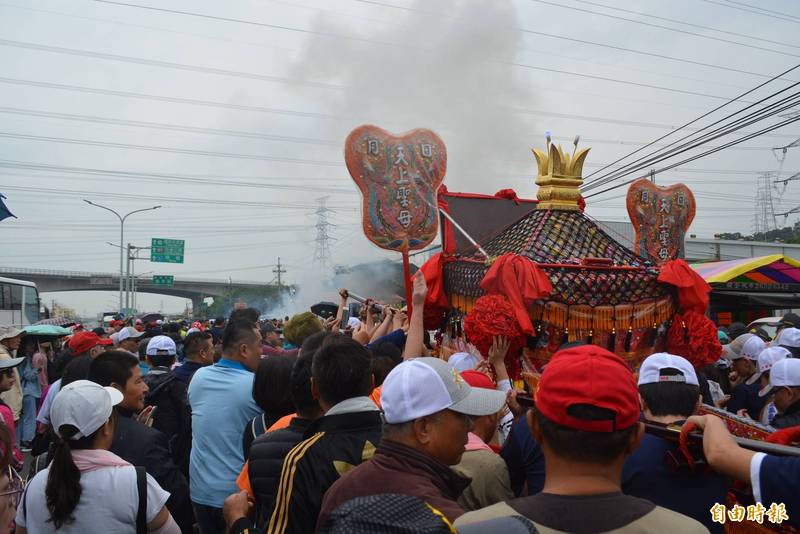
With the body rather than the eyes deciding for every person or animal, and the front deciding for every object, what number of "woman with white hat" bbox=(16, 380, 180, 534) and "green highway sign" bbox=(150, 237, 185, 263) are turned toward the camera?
1

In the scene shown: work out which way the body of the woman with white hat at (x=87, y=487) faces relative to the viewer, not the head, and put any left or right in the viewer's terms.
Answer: facing away from the viewer and to the right of the viewer

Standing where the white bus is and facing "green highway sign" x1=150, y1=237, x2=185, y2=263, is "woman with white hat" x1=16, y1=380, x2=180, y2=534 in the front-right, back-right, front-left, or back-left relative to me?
back-right

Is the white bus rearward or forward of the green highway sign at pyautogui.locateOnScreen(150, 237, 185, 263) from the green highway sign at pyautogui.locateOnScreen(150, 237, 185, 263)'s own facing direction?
forward

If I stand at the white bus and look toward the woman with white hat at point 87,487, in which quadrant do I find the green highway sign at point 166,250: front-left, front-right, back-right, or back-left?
back-left

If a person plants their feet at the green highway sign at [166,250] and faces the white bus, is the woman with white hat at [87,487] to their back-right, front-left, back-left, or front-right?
front-left

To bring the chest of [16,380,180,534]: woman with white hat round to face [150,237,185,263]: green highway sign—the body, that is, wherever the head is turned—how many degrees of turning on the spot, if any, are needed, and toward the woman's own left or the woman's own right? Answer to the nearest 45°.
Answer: approximately 45° to the woman's own left

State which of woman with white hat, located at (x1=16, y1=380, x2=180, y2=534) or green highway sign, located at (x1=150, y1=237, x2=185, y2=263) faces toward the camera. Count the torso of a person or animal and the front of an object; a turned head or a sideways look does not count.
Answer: the green highway sign

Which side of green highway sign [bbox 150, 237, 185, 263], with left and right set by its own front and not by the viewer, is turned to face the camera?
front

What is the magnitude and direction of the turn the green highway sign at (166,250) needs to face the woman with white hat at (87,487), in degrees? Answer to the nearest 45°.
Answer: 0° — it already faces them
